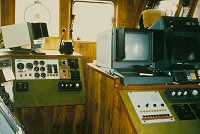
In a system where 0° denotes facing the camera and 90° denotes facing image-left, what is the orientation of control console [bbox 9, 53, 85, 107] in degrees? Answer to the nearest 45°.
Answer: approximately 0°
